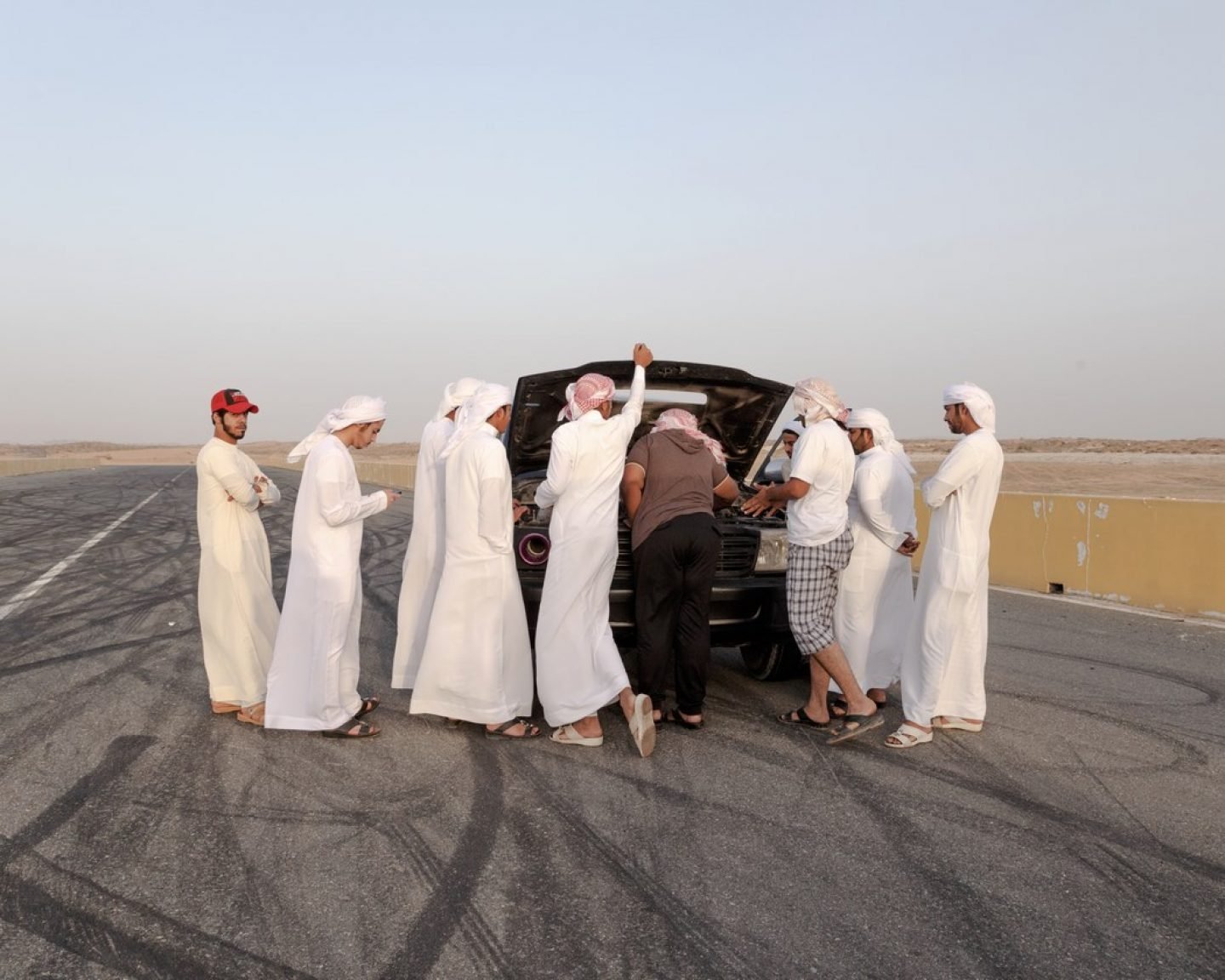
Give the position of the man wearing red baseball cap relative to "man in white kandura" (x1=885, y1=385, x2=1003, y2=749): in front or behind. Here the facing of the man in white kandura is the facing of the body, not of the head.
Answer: in front

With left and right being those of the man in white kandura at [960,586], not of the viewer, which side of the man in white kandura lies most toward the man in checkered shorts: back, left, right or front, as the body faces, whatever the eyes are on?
front

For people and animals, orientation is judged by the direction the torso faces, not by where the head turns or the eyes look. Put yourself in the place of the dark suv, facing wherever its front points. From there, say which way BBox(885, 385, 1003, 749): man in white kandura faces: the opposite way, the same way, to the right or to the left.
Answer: to the right

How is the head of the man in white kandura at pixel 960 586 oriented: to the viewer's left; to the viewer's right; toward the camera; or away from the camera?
to the viewer's left

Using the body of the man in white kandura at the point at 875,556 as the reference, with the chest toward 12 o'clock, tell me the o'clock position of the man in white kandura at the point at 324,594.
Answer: the man in white kandura at the point at 324,594 is roughly at 11 o'clock from the man in white kandura at the point at 875,556.

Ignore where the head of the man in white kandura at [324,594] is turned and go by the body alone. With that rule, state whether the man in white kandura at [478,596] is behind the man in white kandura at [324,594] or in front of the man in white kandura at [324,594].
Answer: in front

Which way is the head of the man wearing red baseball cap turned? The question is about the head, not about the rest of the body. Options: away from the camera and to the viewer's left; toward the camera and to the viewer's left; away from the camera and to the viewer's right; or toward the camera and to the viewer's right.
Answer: toward the camera and to the viewer's right

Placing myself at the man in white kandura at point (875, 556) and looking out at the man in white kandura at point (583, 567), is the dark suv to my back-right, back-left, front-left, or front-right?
front-right

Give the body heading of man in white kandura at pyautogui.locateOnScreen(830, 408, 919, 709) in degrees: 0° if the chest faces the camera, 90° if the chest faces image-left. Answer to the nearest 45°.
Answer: approximately 90°

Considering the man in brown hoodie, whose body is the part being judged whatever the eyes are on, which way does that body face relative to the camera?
away from the camera

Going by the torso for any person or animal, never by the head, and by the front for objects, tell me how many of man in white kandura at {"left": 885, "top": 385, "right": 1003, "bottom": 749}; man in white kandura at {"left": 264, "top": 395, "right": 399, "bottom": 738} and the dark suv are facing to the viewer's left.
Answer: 1

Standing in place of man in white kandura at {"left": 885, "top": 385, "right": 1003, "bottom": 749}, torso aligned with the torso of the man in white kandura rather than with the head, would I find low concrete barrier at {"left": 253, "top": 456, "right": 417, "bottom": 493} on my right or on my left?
on my right

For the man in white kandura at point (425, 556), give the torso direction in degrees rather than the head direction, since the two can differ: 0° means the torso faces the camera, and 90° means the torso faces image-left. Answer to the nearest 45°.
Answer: approximately 270°

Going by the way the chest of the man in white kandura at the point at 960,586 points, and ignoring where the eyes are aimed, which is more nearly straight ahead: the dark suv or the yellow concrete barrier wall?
the dark suv

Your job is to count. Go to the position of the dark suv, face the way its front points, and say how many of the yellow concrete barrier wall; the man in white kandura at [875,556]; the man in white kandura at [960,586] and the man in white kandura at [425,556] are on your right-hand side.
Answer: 1

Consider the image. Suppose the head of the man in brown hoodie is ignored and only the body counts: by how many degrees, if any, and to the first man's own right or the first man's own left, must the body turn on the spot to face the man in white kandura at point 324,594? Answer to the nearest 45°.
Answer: approximately 90° to the first man's own left

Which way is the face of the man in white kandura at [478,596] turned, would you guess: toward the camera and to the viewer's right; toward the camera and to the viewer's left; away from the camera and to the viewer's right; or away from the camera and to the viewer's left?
away from the camera and to the viewer's right

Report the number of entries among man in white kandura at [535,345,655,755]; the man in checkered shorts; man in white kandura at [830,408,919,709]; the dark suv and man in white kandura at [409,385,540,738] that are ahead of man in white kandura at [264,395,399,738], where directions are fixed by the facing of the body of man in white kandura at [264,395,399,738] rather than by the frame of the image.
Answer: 5

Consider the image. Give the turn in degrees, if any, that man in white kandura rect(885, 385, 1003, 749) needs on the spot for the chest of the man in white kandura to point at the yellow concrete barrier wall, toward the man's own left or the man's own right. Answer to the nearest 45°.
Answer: approximately 90° to the man's own right

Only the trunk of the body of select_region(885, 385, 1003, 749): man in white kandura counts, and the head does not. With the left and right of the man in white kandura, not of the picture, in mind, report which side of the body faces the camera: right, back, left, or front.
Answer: left
